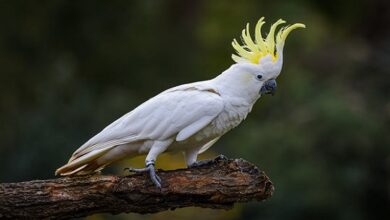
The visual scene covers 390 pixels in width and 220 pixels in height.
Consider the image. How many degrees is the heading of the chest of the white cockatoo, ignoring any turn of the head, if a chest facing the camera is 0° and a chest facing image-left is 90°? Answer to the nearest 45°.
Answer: approximately 270°
